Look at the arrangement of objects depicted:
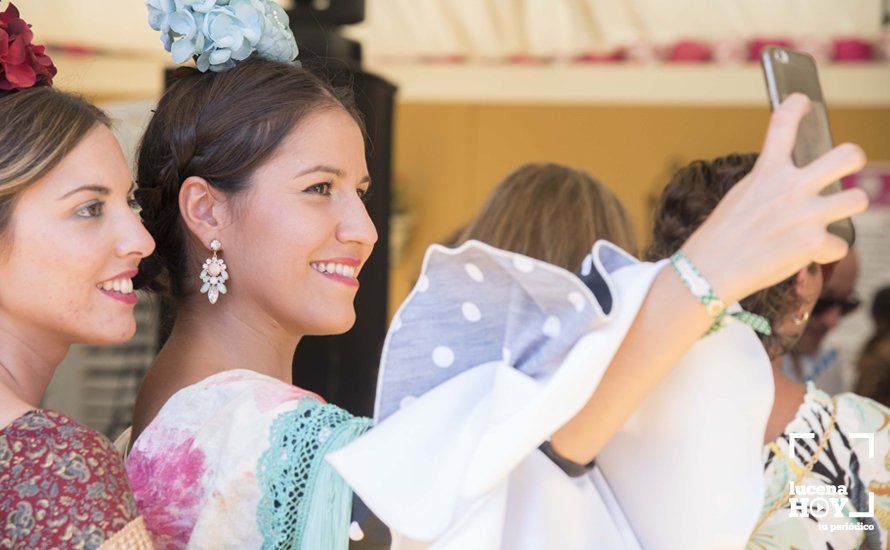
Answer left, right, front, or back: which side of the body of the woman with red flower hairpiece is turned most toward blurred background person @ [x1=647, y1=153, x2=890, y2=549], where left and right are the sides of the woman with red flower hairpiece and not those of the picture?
front

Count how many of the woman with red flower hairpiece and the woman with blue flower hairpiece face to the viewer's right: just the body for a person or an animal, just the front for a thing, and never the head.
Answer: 2

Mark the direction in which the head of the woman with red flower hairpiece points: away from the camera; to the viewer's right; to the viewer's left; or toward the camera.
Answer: to the viewer's right

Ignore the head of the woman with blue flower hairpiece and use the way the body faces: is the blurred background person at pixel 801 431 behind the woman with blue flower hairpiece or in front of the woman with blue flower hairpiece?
in front

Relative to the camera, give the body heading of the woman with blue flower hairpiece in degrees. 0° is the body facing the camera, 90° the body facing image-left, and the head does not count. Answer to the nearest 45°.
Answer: approximately 270°

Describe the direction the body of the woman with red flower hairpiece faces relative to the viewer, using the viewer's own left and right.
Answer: facing to the right of the viewer

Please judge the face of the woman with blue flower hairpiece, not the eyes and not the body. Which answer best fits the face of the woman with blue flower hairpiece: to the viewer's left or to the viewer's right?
to the viewer's right
